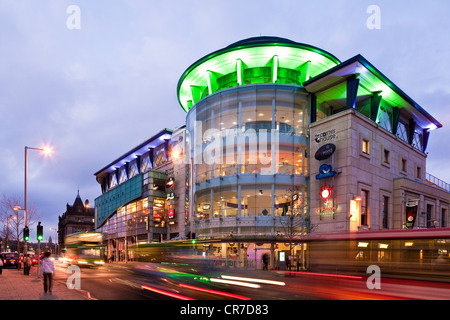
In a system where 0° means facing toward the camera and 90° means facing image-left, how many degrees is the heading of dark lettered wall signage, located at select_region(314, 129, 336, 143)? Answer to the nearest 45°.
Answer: approximately 45°

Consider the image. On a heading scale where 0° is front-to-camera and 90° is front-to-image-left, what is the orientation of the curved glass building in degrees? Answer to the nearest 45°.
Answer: approximately 0°

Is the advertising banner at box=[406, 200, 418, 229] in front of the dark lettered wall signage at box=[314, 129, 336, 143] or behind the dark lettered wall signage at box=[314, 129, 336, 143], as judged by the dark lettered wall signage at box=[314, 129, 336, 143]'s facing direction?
behind

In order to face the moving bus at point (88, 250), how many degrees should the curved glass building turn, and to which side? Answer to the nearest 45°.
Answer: approximately 45° to its right
